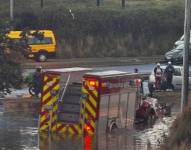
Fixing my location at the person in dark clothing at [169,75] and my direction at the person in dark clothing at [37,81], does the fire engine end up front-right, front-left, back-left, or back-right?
front-left

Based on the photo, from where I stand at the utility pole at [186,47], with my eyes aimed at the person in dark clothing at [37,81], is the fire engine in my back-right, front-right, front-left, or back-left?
front-left

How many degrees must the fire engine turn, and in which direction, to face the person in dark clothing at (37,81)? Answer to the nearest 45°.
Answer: approximately 45° to its left

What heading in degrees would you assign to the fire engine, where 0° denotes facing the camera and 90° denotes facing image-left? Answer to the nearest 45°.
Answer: approximately 225°

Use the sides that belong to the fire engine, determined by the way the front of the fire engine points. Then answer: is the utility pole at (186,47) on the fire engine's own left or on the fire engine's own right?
on the fire engine's own right

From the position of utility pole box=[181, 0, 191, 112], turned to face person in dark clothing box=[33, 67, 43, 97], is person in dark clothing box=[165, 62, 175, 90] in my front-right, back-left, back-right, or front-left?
front-right

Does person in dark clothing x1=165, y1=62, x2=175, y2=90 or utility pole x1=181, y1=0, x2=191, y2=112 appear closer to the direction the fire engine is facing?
the person in dark clothing
